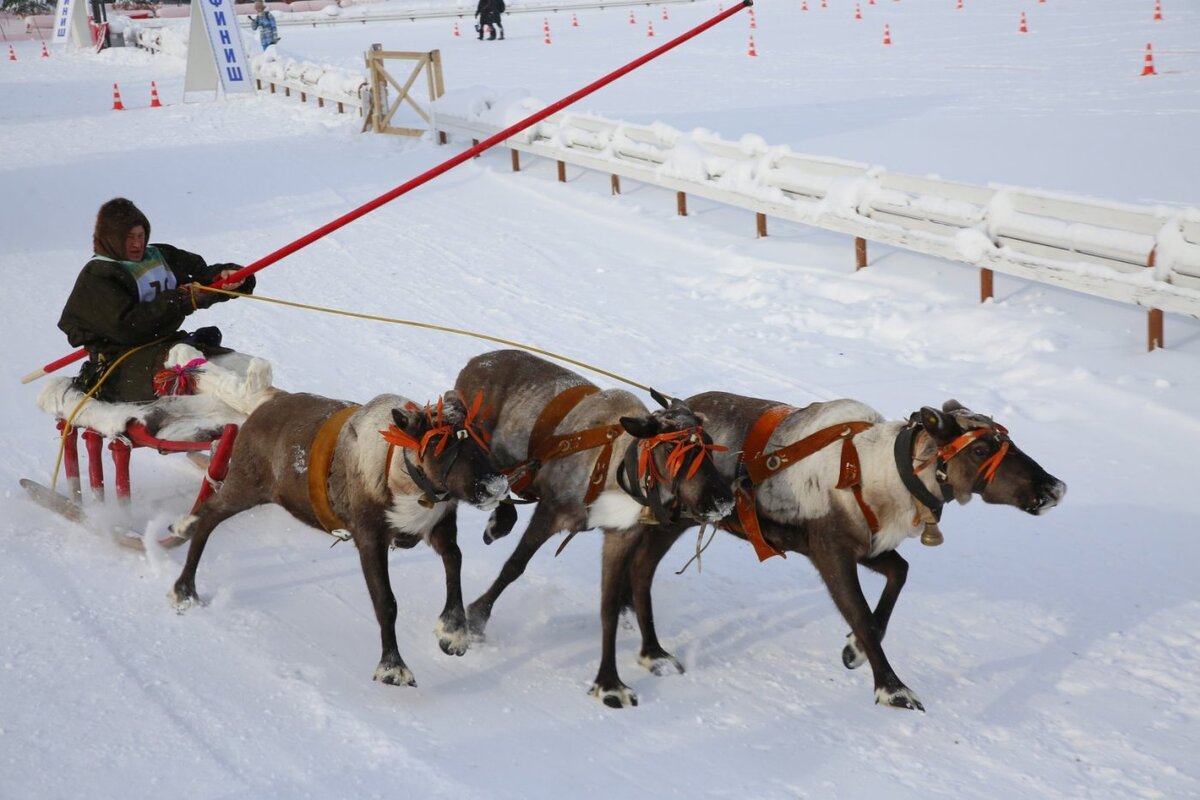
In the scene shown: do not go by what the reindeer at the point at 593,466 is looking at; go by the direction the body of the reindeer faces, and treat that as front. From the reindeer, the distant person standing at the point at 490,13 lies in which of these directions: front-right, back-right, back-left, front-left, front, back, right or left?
back-left

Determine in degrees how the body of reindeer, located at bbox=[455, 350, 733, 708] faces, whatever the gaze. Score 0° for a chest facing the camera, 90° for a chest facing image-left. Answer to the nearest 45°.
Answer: approximately 315°

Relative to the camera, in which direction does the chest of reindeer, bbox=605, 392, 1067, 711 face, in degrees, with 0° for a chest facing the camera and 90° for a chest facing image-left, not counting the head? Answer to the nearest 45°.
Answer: approximately 315°

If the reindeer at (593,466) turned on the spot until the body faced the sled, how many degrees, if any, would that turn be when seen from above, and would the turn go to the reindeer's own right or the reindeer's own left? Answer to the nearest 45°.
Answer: approximately 180°

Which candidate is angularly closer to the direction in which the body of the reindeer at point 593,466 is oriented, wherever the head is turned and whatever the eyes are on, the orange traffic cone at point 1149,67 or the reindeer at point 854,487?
the reindeer

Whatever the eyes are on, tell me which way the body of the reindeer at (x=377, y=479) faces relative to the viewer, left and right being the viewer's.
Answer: facing the viewer and to the right of the viewer

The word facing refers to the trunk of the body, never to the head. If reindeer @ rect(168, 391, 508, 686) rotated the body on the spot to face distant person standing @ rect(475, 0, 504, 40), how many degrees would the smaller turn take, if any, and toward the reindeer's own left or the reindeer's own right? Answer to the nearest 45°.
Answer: approximately 135° to the reindeer's own left

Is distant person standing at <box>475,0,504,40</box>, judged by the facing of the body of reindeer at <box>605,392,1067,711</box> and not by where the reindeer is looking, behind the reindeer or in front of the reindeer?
behind

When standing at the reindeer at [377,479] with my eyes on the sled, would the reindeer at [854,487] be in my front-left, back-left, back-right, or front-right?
back-right

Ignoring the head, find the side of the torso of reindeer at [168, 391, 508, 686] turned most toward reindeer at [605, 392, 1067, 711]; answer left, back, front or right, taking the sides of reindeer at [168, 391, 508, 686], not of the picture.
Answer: front
